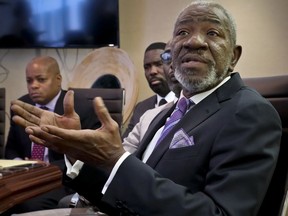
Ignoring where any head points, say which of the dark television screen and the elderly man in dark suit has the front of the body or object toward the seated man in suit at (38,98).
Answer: the dark television screen

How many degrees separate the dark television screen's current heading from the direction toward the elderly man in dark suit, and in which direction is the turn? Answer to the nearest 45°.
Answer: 0° — it already faces them

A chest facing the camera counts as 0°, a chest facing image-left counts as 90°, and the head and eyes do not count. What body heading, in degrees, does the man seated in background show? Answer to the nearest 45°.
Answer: approximately 45°

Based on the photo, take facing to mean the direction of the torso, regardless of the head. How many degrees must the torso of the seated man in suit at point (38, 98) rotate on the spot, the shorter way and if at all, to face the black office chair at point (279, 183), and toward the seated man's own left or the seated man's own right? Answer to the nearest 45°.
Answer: approximately 45° to the seated man's own left
